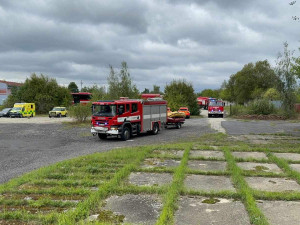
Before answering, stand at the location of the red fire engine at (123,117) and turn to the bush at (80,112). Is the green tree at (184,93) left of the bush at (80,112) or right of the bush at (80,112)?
right

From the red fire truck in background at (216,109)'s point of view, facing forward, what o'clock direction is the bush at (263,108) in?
The bush is roughly at 10 o'clock from the red fire truck in background.

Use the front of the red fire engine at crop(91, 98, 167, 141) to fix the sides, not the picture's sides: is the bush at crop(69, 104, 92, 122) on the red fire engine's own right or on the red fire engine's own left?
on the red fire engine's own right

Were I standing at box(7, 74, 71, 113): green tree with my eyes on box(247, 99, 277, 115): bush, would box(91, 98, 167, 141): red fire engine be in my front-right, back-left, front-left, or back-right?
front-right

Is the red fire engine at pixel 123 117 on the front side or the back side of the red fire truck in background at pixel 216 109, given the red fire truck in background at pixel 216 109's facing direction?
on the front side

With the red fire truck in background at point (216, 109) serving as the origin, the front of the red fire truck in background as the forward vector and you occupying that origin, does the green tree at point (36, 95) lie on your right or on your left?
on your right

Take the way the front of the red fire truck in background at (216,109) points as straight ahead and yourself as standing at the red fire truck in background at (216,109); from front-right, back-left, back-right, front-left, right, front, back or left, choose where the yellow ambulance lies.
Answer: right

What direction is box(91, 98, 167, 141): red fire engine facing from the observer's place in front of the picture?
facing the viewer and to the left of the viewer

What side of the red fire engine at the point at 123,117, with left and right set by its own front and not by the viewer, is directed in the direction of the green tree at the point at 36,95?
right

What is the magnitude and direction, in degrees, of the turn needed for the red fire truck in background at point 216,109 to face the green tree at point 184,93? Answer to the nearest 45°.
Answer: approximately 135° to its right

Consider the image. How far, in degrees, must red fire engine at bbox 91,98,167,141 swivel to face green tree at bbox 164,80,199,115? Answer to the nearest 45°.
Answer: approximately 135° to its right

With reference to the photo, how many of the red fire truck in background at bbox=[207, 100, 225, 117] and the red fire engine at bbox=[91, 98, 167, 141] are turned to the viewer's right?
0

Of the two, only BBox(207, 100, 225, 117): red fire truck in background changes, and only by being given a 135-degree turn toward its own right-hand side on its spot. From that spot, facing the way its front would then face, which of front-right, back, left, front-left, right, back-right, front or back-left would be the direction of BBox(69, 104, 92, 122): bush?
left

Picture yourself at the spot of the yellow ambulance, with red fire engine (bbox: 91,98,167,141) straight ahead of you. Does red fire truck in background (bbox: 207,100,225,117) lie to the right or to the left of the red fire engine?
left

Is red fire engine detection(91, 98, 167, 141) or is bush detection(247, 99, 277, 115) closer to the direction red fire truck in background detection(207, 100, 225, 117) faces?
the red fire engine

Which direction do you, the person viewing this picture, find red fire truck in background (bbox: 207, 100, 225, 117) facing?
facing the viewer

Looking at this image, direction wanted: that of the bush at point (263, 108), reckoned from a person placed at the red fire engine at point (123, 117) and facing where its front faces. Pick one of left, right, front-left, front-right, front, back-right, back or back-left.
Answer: back
